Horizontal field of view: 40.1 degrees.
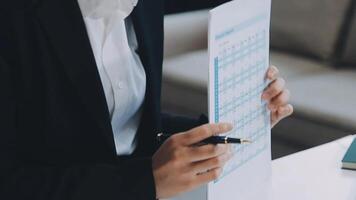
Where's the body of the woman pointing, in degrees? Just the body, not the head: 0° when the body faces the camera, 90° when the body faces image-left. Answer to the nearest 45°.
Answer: approximately 315°
